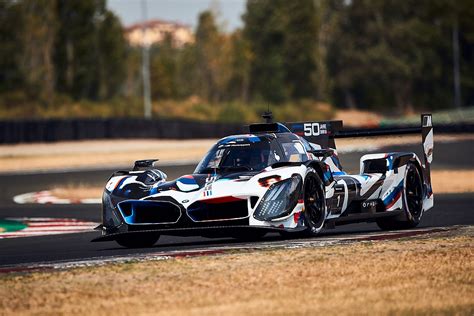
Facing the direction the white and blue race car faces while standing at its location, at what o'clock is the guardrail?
The guardrail is roughly at 4 o'clock from the white and blue race car.

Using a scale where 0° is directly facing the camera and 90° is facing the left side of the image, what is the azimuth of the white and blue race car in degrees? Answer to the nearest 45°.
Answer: approximately 45°
